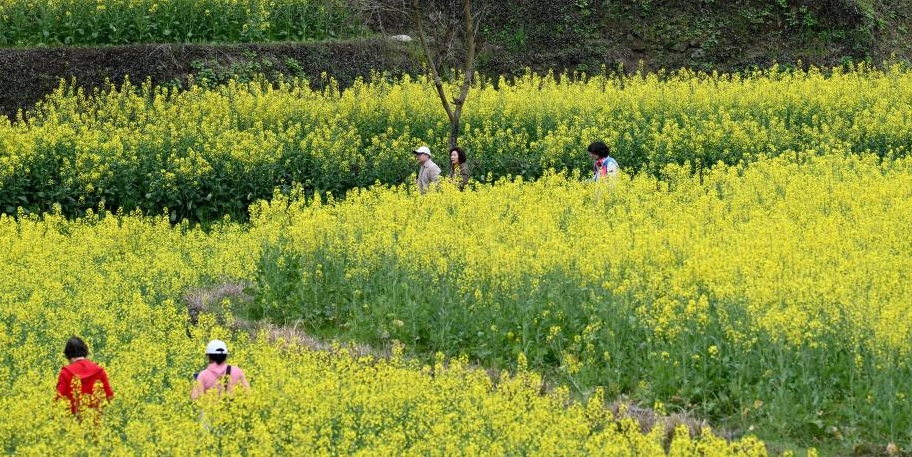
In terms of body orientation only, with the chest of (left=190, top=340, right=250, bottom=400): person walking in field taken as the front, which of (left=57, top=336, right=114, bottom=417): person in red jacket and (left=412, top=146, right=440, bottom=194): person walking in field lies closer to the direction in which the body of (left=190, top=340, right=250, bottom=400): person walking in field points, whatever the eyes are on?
the person walking in field

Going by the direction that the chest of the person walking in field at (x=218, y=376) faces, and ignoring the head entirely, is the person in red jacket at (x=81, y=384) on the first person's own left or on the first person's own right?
on the first person's own left

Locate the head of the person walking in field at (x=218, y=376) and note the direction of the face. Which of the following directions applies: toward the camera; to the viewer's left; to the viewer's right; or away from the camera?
away from the camera

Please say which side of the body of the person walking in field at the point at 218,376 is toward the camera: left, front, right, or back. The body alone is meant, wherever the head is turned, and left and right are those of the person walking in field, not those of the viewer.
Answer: back

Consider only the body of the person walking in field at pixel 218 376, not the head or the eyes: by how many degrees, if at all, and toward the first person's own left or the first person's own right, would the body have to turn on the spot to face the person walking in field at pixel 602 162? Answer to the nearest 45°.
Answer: approximately 45° to the first person's own right

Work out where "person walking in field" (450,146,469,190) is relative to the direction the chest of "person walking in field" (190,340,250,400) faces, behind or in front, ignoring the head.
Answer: in front

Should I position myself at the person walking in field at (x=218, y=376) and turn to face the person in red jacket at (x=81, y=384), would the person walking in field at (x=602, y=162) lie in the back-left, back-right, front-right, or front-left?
back-right

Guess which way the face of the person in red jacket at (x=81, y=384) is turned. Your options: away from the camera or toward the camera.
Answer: away from the camera
